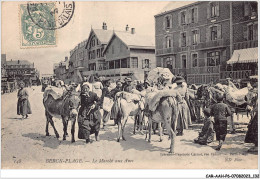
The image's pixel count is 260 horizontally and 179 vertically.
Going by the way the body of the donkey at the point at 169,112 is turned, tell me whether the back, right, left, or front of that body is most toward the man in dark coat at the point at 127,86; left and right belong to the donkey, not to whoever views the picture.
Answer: front

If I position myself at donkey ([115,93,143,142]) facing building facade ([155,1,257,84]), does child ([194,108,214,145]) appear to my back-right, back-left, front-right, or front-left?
front-right

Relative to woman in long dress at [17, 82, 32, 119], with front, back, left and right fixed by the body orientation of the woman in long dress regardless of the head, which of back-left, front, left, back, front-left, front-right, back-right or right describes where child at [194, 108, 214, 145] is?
front-left

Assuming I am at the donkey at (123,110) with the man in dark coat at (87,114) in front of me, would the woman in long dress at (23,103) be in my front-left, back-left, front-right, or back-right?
front-right

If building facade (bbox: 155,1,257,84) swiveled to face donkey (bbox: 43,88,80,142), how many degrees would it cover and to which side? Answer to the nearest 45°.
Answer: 0° — it already faces it

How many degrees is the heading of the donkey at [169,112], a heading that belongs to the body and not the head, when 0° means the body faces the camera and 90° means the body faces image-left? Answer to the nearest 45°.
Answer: approximately 135°

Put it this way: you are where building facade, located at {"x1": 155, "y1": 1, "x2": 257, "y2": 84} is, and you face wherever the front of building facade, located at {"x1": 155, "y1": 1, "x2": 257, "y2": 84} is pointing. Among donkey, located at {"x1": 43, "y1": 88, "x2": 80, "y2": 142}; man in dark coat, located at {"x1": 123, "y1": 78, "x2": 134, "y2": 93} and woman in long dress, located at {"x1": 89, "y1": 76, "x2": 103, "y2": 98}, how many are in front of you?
3

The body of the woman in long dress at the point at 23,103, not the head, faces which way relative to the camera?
toward the camera

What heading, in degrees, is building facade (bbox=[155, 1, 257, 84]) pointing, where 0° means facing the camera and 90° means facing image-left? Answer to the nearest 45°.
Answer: approximately 45°
